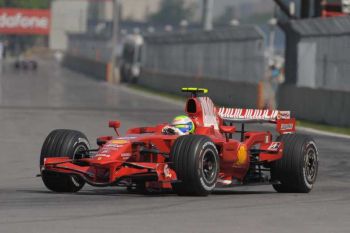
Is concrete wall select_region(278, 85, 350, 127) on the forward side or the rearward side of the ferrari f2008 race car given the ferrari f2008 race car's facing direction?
on the rearward side

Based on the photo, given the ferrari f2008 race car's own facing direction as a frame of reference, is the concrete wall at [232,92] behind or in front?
behind

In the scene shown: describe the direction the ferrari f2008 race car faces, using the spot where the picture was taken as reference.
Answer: facing the viewer and to the left of the viewer

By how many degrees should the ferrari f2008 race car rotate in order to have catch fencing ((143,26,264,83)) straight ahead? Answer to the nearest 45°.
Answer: approximately 135° to its right
